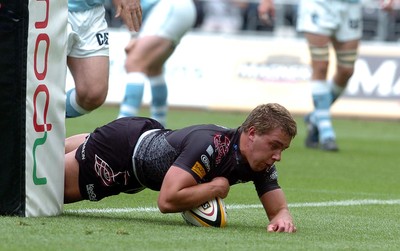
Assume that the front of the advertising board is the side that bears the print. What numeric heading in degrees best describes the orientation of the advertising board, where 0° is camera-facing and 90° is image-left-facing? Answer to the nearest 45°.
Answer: approximately 0°
